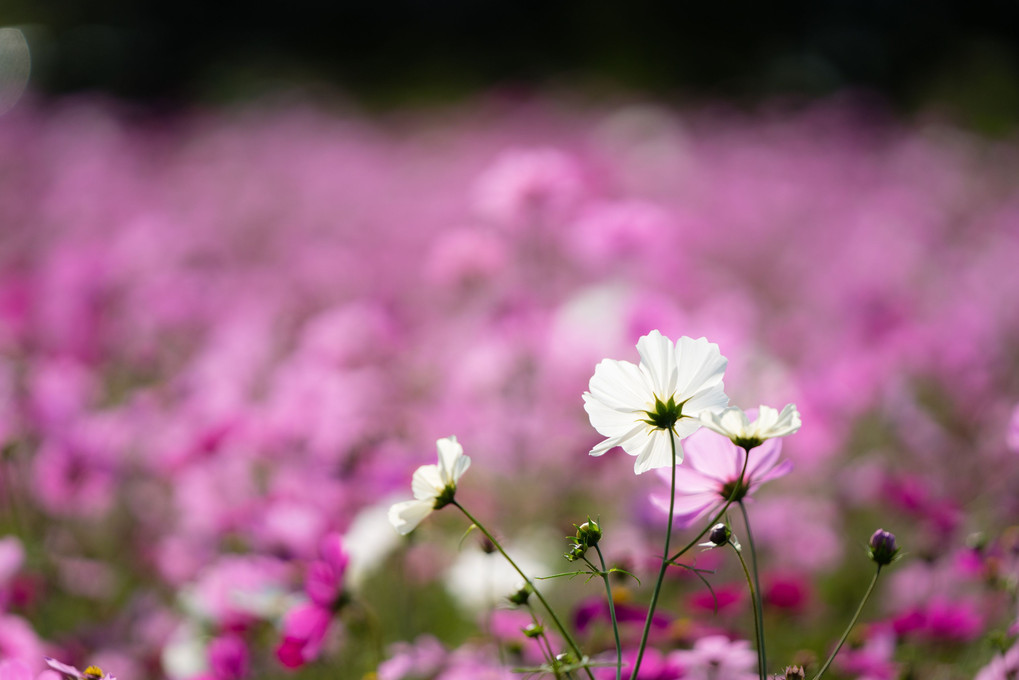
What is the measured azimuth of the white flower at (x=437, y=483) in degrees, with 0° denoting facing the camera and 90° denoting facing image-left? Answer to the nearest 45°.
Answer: approximately 90°
